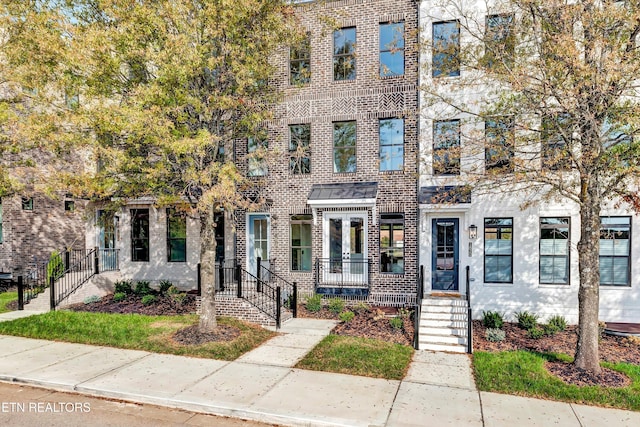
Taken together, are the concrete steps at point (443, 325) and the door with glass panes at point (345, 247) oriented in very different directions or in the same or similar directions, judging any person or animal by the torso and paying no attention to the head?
same or similar directions

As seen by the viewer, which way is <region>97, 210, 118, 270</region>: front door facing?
toward the camera

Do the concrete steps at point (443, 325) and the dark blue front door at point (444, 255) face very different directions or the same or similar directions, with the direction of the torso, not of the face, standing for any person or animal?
same or similar directions

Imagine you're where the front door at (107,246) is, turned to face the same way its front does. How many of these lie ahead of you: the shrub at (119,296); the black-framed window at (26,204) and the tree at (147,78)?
2

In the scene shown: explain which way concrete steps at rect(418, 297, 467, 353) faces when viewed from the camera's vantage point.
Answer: facing the viewer

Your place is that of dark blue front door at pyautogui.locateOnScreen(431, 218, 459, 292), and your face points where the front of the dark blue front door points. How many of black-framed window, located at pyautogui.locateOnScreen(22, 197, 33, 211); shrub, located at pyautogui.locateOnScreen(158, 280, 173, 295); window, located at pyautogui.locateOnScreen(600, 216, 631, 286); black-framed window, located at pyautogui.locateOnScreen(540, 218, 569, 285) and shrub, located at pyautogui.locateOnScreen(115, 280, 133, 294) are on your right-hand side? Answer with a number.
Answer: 3

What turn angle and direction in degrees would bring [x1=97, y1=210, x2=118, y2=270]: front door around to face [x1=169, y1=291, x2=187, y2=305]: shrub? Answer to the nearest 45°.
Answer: approximately 45° to its left

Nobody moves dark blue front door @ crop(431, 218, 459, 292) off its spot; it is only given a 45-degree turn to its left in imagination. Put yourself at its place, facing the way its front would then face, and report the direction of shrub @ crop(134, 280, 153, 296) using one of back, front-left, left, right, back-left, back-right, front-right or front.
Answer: back-right

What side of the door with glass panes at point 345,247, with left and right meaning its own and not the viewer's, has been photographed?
front

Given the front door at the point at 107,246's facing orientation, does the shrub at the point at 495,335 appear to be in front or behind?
in front

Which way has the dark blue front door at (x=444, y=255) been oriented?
toward the camera

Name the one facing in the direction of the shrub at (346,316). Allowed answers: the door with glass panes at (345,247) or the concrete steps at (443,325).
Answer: the door with glass panes

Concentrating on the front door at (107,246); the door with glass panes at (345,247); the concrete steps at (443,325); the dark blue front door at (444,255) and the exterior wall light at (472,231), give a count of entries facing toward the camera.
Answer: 5
